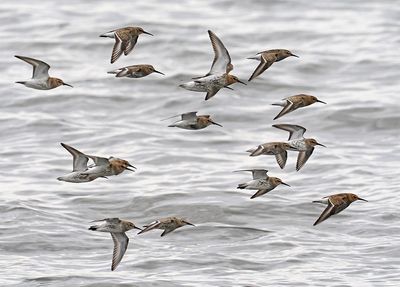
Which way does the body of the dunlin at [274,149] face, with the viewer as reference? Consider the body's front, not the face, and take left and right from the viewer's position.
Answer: facing to the right of the viewer

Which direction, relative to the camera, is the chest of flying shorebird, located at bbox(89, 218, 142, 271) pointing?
to the viewer's right

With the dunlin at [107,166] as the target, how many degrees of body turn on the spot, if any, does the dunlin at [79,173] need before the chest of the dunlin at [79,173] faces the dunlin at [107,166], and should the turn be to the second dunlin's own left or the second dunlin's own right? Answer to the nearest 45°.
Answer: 0° — it already faces it

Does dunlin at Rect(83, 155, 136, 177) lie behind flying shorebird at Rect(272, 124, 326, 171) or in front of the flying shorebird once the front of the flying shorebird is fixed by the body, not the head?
behind

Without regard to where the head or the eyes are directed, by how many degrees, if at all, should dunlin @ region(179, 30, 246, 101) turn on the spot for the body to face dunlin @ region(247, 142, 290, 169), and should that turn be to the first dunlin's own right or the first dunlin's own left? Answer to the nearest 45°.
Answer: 0° — it already faces it

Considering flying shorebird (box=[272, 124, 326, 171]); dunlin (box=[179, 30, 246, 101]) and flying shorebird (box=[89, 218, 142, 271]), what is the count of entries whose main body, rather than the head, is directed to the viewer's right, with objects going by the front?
3

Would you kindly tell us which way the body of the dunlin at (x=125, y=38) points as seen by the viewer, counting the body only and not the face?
to the viewer's right

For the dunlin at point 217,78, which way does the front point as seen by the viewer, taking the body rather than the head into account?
to the viewer's right

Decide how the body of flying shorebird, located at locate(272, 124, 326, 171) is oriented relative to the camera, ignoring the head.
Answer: to the viewer's right

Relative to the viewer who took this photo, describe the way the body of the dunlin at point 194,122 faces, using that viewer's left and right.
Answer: facing to the right of the viewer
